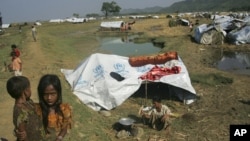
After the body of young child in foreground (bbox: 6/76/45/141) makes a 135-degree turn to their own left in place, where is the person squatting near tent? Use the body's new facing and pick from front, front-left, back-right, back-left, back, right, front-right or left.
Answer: right

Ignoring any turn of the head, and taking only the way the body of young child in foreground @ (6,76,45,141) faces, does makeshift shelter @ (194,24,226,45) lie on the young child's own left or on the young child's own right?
on the young child's own left

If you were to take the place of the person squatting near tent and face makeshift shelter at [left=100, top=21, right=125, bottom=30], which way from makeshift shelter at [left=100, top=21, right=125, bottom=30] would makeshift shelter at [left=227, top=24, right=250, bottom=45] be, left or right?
right

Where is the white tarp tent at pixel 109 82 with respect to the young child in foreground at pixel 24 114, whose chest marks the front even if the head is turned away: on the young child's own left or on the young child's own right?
on the young child's own left
